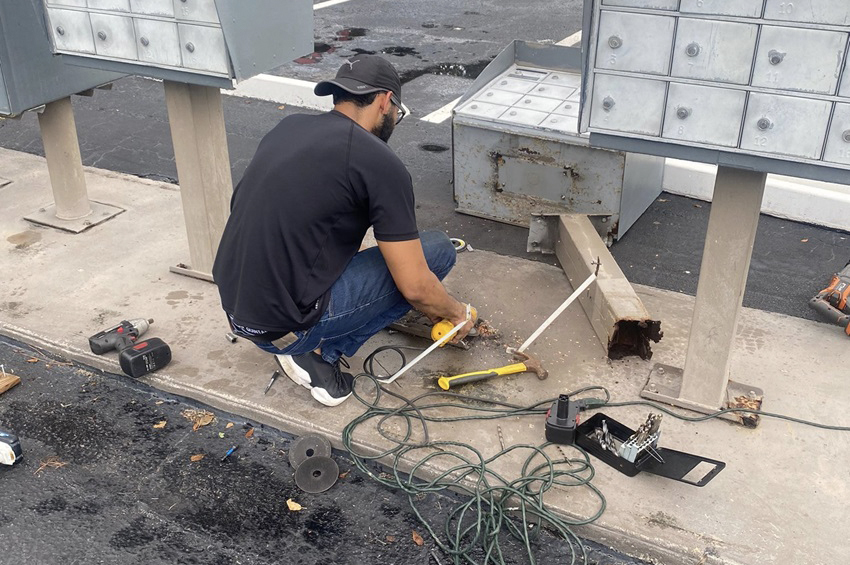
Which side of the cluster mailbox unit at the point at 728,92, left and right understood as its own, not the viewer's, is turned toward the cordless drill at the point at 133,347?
right

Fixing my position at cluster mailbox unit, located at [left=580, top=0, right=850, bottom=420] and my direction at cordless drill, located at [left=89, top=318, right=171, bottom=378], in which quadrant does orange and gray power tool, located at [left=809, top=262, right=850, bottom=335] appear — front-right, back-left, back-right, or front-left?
back-right

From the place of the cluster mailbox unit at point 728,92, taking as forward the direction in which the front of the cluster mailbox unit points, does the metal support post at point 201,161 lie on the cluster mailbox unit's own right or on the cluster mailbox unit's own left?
on the cluster mailbox unit's own right

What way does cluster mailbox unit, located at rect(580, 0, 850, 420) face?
toward the camera

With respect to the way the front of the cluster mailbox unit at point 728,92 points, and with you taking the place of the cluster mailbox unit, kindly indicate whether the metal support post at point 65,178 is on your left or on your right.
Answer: on your right

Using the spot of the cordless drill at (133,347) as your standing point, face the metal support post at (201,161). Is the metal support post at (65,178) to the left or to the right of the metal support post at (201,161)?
left

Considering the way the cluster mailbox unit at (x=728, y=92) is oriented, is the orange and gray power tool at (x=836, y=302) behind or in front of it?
behind

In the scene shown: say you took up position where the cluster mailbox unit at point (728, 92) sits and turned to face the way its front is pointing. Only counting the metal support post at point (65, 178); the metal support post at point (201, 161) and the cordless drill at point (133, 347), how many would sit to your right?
3
